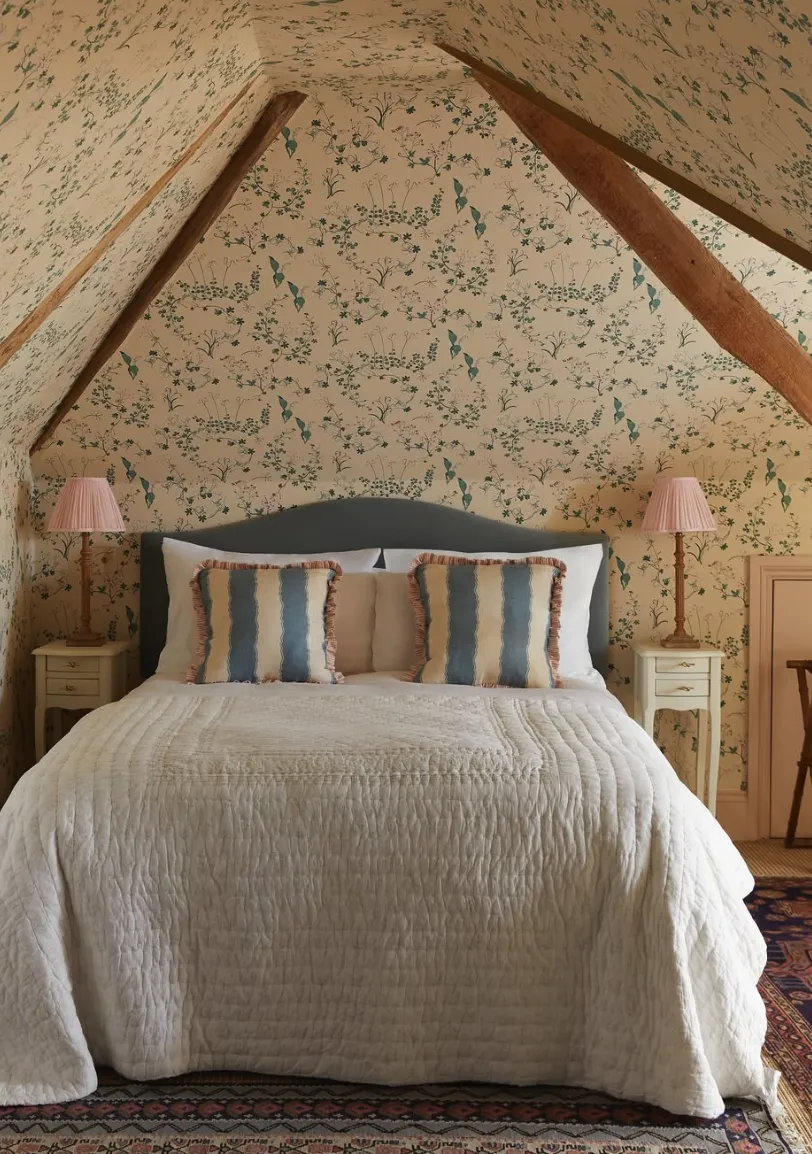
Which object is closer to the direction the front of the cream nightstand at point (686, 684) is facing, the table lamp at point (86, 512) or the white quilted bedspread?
the white quilted bedspread

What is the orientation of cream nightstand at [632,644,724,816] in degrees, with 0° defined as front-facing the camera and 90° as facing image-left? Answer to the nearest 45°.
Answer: approximately 0°

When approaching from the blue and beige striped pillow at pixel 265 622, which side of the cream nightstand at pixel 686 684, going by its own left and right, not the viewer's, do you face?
right

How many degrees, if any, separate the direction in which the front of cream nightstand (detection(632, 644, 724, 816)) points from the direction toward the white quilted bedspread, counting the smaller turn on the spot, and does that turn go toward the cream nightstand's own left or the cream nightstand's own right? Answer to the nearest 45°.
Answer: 0° — it already faces it

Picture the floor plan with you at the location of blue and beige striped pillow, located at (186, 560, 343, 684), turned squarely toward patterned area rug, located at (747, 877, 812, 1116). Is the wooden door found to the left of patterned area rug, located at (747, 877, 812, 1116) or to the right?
left

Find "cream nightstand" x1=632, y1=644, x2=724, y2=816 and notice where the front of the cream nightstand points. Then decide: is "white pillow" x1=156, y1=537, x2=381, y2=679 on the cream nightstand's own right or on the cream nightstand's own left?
on the cream nightstand's own right

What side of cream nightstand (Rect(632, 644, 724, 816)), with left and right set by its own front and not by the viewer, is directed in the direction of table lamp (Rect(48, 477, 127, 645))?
right

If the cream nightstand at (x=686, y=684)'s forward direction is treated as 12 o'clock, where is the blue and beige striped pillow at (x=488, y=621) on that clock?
The blue and beige striped pillow is roughly at 2 o'clock from the cream nightstand.
